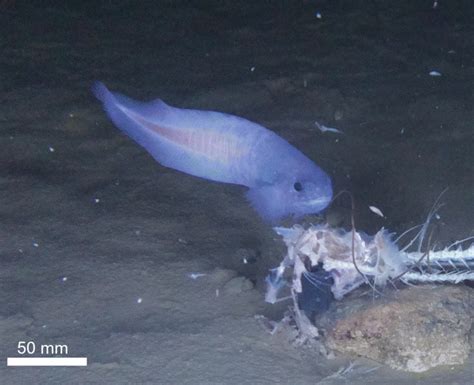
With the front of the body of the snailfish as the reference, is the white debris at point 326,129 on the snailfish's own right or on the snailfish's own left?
on the snailfish's own left

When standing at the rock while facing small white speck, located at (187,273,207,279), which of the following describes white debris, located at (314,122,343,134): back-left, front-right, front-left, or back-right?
front-right

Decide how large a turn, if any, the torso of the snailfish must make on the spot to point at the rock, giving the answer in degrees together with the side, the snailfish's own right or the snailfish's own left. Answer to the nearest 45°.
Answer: approximately 45° to the snailfish's own right

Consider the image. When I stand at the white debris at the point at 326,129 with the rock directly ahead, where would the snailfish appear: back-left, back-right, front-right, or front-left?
front-right

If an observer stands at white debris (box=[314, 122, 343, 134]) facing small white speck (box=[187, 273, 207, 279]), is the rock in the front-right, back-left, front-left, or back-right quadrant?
front-left

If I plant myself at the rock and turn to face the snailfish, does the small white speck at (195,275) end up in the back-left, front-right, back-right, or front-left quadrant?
front-left

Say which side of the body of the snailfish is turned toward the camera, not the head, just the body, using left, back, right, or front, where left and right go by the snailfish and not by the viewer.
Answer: right
